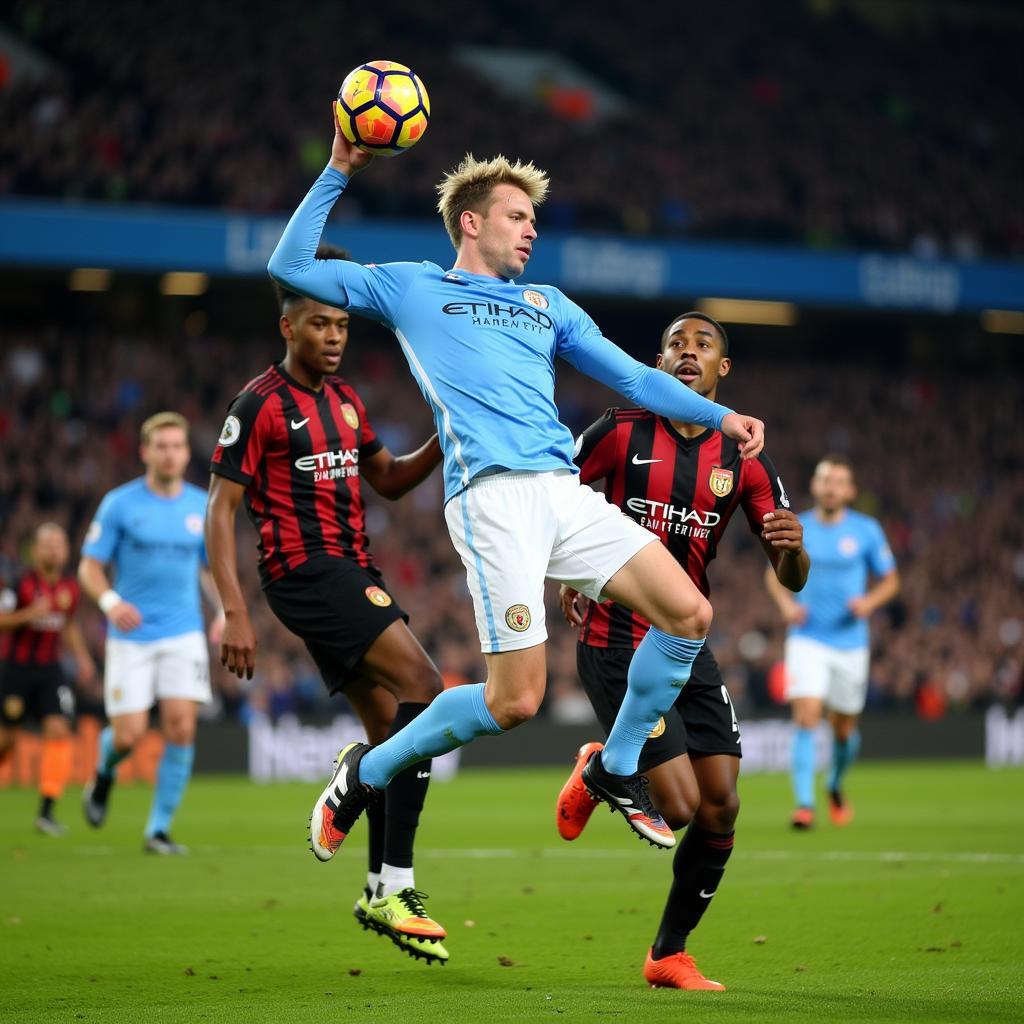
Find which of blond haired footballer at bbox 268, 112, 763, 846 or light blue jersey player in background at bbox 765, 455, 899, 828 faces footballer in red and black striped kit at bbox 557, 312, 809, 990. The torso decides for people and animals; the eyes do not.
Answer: the light blue jersey player in background

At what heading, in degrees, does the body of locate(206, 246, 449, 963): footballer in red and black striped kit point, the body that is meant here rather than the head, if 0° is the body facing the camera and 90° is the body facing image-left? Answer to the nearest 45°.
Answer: approximately 315°

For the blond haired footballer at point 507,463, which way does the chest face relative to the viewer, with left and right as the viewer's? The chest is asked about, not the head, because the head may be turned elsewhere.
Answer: facing the viewer and to the right of the viewer

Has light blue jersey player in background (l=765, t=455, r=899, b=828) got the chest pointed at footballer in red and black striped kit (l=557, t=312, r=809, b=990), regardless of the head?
yes

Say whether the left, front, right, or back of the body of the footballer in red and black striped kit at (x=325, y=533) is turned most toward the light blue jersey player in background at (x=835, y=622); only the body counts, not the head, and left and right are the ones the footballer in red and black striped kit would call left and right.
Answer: left

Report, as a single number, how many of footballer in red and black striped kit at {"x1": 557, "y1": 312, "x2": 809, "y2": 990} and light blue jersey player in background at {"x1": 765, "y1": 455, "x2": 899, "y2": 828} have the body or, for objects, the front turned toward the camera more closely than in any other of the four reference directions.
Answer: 2

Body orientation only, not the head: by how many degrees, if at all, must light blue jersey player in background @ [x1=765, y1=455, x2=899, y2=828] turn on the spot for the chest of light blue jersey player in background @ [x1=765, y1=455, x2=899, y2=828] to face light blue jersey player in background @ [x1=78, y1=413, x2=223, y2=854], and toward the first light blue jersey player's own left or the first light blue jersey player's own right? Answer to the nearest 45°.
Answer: approximately 45° to the first light blue jersey player's own right

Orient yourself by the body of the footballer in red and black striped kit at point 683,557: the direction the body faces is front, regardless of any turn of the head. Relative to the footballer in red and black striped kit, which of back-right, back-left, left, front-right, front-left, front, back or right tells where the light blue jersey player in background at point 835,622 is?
back

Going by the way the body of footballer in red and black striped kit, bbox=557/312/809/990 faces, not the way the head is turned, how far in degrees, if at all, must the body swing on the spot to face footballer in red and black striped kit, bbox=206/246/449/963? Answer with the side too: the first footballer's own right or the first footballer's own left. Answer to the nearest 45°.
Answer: approximately 90° to the first footballer's own right

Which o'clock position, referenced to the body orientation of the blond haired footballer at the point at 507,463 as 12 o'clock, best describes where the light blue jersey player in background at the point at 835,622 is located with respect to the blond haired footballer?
The light blue jersey player in background is roughly at 8 o'clock from the blond haired footballer.

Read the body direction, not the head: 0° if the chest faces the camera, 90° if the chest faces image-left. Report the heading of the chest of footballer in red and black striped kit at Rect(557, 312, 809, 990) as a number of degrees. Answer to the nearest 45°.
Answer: approximately 0°

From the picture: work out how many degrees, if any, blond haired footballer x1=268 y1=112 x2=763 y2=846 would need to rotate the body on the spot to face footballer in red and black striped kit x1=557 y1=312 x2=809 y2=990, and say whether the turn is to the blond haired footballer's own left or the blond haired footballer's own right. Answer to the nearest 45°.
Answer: approximately 90° to the blond haired footballer's own left
